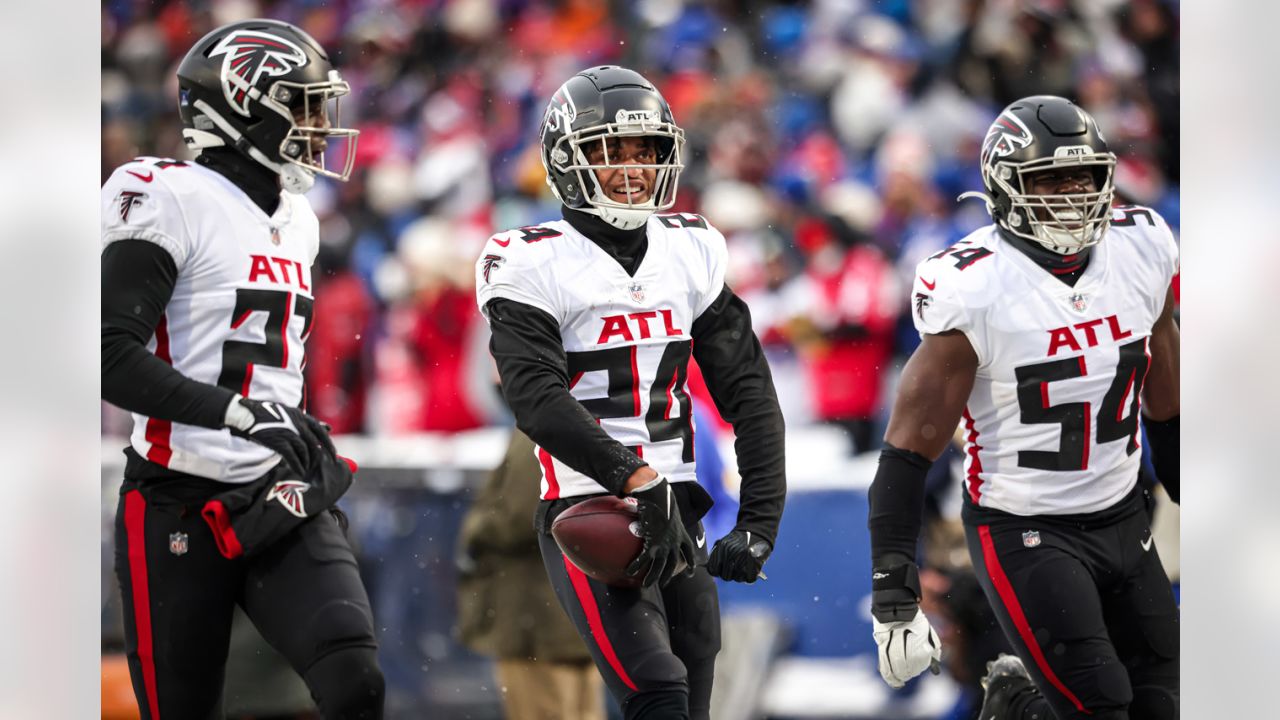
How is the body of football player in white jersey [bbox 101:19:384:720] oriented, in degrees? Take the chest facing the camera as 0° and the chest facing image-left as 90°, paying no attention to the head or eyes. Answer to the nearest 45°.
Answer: approximately 315°

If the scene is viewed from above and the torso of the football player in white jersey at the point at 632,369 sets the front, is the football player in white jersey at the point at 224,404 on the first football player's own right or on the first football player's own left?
on the first football player's own right

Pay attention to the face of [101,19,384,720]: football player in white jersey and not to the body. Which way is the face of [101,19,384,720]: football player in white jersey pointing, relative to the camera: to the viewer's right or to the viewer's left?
to the viewer's right

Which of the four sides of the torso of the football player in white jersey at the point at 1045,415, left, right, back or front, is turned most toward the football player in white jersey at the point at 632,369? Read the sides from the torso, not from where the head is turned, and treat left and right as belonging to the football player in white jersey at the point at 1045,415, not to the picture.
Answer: right

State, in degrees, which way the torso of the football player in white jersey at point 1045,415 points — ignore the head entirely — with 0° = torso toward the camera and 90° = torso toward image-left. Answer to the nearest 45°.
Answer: approximately 315°

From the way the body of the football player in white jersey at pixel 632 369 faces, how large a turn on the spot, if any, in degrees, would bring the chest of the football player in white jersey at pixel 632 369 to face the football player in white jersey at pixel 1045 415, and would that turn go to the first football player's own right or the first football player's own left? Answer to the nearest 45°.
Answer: approximately 45° to the first football player's own left

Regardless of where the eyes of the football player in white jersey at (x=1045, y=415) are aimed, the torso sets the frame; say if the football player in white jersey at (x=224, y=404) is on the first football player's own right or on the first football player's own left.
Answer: on the first football player's own right

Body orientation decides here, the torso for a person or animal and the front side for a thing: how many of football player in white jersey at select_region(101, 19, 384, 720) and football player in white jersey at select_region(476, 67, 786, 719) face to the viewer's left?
0

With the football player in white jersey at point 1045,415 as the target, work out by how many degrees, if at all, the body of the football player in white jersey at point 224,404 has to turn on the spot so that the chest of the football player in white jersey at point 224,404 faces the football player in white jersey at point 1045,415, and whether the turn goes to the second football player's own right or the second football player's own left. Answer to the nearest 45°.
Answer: approximately 45° to the second football player's own left
